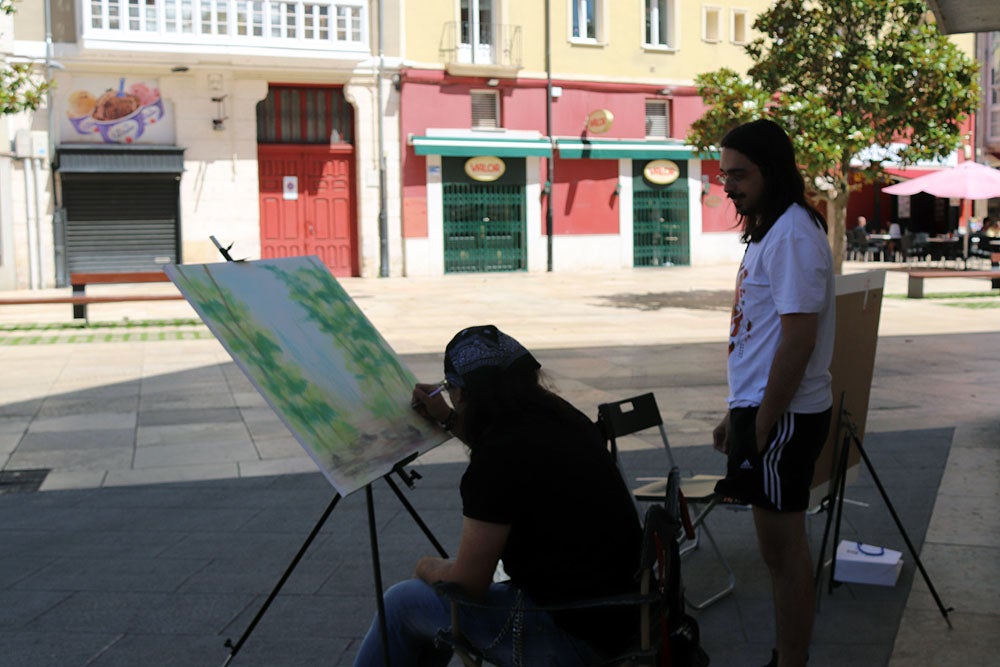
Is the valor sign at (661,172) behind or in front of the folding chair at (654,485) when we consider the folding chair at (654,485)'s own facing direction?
behind

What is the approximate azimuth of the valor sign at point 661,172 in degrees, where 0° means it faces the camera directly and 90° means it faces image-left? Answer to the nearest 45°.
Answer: approximately 0°

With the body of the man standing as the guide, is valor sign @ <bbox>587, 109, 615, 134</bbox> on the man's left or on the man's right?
on the man's right

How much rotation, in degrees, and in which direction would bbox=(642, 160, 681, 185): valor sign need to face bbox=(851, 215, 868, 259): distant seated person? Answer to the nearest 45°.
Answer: approximately 90° to its left

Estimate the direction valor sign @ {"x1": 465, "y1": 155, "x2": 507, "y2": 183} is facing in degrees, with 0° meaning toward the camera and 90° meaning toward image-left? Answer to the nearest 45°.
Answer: approximately 0°

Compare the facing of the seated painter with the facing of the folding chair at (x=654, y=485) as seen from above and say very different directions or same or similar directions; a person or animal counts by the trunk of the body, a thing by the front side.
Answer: very different directions

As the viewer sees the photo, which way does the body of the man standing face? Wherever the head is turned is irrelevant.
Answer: to the viewer's left

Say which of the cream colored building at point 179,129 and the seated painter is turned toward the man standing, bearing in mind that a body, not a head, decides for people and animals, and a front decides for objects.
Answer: the cream colored building

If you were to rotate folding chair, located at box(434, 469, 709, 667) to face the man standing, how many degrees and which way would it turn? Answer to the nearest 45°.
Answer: approximately 135° to its right

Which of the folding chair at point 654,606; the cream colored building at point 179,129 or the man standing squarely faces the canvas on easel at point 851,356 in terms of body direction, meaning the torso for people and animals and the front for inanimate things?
the cream colored building
